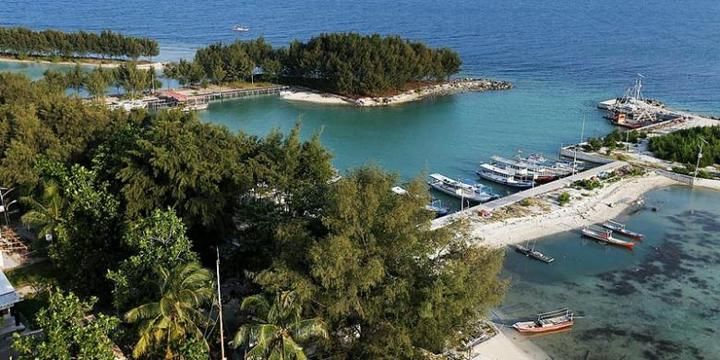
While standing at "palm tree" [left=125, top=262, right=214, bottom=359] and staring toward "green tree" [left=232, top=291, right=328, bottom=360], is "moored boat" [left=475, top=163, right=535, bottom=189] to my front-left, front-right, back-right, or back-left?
front-left

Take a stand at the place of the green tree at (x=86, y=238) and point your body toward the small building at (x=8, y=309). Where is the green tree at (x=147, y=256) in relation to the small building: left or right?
left

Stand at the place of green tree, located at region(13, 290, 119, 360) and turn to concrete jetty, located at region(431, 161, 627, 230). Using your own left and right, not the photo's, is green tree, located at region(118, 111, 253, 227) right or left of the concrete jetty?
left

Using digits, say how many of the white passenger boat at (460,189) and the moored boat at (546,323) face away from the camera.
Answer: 0

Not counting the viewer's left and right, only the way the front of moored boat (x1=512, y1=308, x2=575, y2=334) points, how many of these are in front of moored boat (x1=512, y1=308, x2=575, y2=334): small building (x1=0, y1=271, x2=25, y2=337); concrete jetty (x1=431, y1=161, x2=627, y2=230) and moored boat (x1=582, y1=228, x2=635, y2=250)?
1

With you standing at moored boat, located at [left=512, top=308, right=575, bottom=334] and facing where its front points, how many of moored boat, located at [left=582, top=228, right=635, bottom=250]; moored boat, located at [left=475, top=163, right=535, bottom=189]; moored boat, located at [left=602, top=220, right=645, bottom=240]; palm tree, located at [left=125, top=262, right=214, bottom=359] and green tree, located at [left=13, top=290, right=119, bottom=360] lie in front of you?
2

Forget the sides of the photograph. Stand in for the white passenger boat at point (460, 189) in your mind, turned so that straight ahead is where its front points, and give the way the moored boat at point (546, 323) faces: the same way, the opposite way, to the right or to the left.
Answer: to the right
